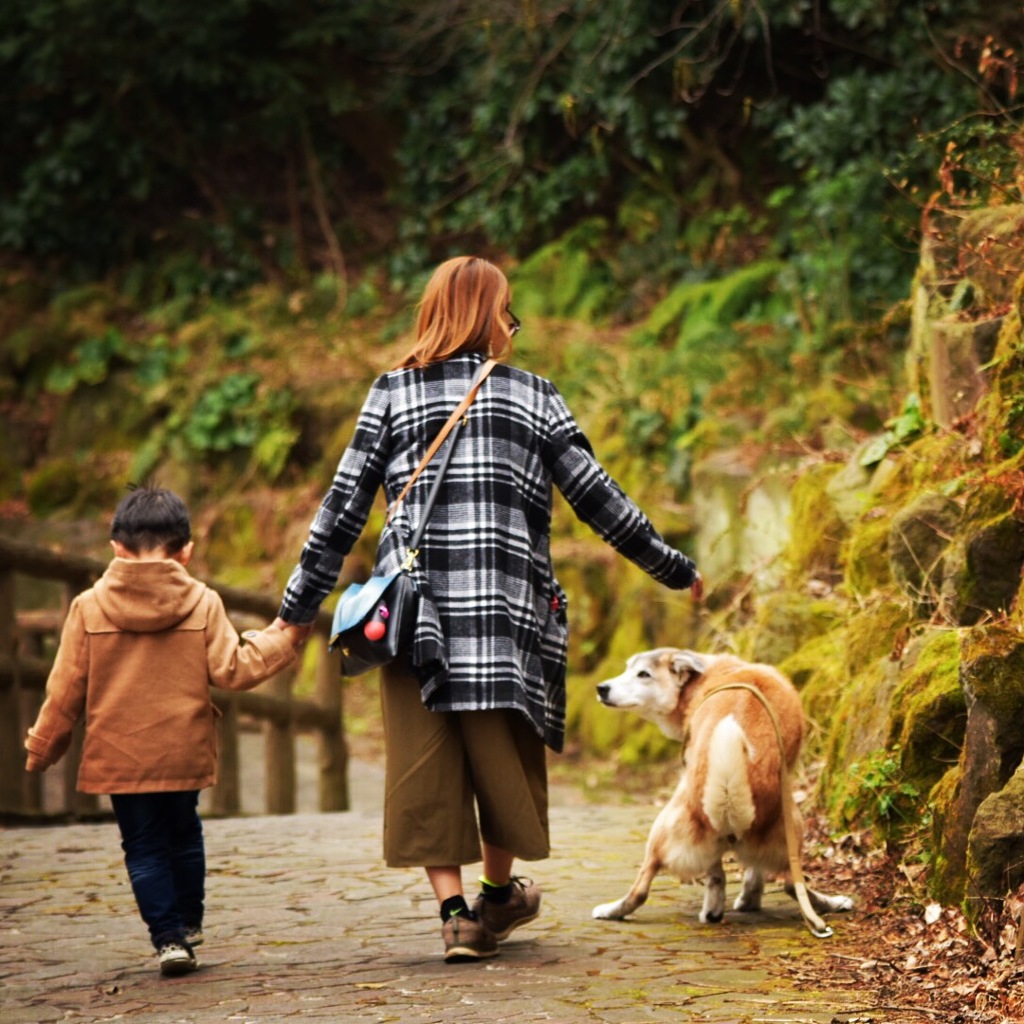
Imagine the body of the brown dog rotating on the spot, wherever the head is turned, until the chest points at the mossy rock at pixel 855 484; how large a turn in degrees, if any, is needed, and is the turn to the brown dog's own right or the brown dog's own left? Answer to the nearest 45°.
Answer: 0° — it already faces it

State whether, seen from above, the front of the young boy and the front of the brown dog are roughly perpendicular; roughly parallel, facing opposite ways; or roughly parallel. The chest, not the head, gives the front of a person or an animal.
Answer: roughly parallel

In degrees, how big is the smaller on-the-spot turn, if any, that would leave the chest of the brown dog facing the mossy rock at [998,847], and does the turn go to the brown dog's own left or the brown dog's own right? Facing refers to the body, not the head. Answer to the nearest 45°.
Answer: approximately 135° to the brown dog's own right

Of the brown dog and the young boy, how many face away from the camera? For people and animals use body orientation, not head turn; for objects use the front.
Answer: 2

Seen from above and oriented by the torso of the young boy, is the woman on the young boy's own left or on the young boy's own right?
on the young boy's own right

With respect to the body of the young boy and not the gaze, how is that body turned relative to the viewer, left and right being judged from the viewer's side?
facing away from the viewer

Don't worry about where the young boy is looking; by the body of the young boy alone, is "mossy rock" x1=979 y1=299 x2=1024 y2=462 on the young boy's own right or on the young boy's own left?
on the young boy's own right

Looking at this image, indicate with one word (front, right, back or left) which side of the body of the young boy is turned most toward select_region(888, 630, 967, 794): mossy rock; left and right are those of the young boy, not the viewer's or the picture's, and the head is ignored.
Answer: right

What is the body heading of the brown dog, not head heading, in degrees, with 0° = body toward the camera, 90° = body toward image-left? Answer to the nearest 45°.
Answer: approximately 180°

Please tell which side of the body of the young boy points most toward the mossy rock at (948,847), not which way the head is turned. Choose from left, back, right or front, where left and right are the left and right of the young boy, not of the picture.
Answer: right

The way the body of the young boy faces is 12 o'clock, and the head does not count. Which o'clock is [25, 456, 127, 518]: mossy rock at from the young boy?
The mossy rock is roughly at 12 o'clock from the young boy.

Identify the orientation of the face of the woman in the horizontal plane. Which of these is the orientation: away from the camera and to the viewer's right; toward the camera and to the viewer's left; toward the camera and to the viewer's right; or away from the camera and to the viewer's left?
away from the camera and to the viewer's right

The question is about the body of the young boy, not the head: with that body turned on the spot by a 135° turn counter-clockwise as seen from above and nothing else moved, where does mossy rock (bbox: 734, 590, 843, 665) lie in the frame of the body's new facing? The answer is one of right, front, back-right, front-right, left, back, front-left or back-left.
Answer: back

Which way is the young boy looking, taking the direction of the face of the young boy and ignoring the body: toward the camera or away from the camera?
away from the camera
